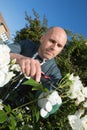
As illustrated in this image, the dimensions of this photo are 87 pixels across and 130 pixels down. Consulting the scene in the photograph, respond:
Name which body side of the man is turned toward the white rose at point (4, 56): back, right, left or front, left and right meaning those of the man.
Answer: front

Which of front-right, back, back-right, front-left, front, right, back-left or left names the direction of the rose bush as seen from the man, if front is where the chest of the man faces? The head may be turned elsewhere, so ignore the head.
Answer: front

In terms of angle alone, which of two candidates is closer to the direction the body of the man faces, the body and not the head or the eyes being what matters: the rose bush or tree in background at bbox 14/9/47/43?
the rose bush

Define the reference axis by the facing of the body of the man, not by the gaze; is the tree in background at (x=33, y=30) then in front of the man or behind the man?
behind

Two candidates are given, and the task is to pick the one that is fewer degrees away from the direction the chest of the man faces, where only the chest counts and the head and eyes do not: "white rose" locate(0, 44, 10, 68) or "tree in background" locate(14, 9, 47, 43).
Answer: the white rose

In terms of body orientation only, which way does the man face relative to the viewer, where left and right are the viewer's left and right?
facing the viewer
